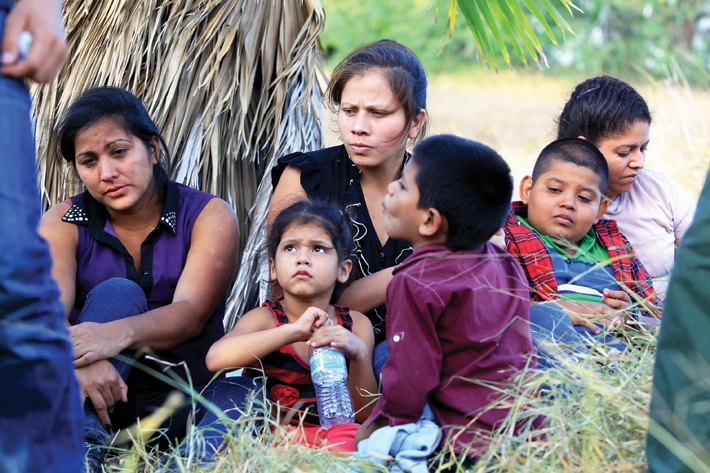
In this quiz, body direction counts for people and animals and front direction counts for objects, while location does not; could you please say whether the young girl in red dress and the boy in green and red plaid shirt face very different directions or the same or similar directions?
same or similar directions

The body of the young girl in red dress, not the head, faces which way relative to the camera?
toward the camera

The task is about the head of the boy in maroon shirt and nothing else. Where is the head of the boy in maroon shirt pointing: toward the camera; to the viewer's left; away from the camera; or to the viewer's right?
to the viewer's left

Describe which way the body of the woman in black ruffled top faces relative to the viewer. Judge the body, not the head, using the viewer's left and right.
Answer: facing the viewer

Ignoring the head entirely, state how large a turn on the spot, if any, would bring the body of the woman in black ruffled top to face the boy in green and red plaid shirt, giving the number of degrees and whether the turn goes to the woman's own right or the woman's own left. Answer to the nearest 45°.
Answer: approximately 90° to the woman's own left

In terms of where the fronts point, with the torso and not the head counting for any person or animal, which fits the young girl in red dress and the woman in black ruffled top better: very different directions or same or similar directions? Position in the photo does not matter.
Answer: same or similar directions

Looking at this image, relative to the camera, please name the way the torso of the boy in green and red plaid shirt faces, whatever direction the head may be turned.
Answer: toward the camera

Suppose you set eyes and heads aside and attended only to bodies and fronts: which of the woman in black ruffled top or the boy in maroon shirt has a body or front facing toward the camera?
the woman in black ruffled top

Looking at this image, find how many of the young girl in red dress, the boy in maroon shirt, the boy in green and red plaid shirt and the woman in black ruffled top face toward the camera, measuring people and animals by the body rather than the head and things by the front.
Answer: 3

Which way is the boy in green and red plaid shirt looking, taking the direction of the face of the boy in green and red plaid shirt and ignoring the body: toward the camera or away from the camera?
toward the camera

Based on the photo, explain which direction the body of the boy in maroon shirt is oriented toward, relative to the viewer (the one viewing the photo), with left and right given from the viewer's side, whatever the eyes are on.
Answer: facing away from the viewer and to the left of the viewer

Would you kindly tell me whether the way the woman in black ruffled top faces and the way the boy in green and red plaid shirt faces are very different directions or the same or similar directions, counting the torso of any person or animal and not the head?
same or similar directions

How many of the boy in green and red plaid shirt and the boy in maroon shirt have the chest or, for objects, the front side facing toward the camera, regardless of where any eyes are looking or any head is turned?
1

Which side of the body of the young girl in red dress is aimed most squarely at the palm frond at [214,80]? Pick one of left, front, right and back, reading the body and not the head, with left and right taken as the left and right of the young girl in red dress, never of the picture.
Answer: back

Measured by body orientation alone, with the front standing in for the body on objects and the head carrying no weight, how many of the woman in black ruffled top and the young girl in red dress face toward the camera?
2
